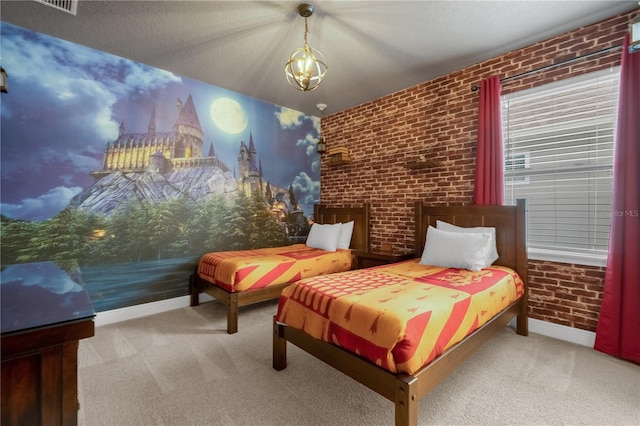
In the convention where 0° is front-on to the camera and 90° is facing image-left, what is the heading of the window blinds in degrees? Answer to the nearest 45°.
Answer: approximately 45°

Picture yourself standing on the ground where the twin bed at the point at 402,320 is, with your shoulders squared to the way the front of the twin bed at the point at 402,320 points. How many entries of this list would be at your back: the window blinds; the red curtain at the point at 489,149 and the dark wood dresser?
2

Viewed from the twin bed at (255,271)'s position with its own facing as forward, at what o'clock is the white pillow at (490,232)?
The white pillow is roughly at 8 o'clock from the twin bed.

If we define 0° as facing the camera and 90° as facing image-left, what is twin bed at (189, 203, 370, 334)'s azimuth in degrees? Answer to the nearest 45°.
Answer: approximately 45°

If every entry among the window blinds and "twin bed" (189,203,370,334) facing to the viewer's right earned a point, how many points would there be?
0

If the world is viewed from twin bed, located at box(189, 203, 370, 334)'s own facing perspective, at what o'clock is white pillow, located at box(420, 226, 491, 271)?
The white pillow is roughly at 8 o'clock from the twin bed.

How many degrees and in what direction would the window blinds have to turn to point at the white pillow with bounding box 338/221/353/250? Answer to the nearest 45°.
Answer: approximately 45° to its right
